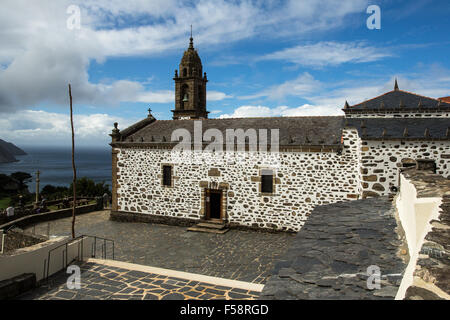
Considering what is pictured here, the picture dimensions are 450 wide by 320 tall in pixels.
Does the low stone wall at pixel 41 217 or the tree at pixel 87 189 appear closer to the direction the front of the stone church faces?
the low stone wall

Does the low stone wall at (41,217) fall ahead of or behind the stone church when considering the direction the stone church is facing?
ahead

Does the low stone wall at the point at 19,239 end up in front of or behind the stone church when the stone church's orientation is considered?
in front
